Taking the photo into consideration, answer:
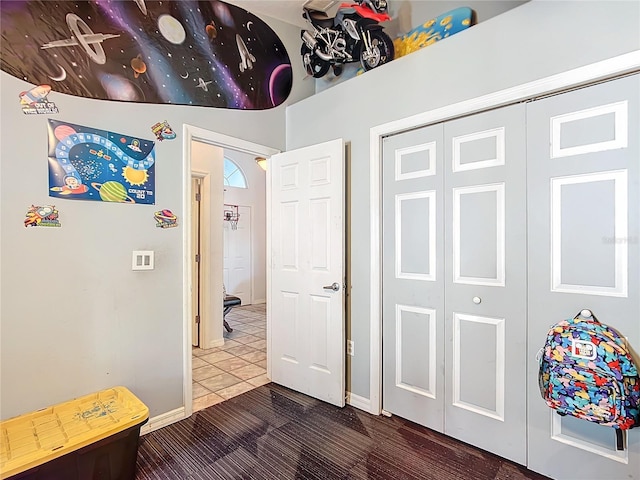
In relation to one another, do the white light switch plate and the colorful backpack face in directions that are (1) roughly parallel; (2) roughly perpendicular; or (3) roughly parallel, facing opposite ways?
roughly perpendicular

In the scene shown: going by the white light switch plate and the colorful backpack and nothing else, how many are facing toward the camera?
2

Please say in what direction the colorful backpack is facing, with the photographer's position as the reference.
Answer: facing the viewer

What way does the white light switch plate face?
toward the camera

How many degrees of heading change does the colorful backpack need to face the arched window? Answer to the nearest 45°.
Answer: approximately 90° to its right

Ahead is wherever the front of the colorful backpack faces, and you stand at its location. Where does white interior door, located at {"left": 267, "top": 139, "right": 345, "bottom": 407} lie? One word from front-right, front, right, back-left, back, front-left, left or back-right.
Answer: right

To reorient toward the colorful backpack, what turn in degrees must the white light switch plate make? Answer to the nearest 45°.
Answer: approximately 45° to its left

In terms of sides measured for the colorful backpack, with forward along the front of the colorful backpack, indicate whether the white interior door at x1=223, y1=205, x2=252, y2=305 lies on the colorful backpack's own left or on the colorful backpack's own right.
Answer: on the colorful backpack's own right

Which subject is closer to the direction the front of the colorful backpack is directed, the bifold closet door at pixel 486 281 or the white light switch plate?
the white light switch plate

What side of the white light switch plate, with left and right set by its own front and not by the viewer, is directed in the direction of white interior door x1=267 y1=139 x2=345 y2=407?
left

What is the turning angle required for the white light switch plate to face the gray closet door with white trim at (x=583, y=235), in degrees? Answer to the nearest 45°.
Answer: approximately 45° to its left
